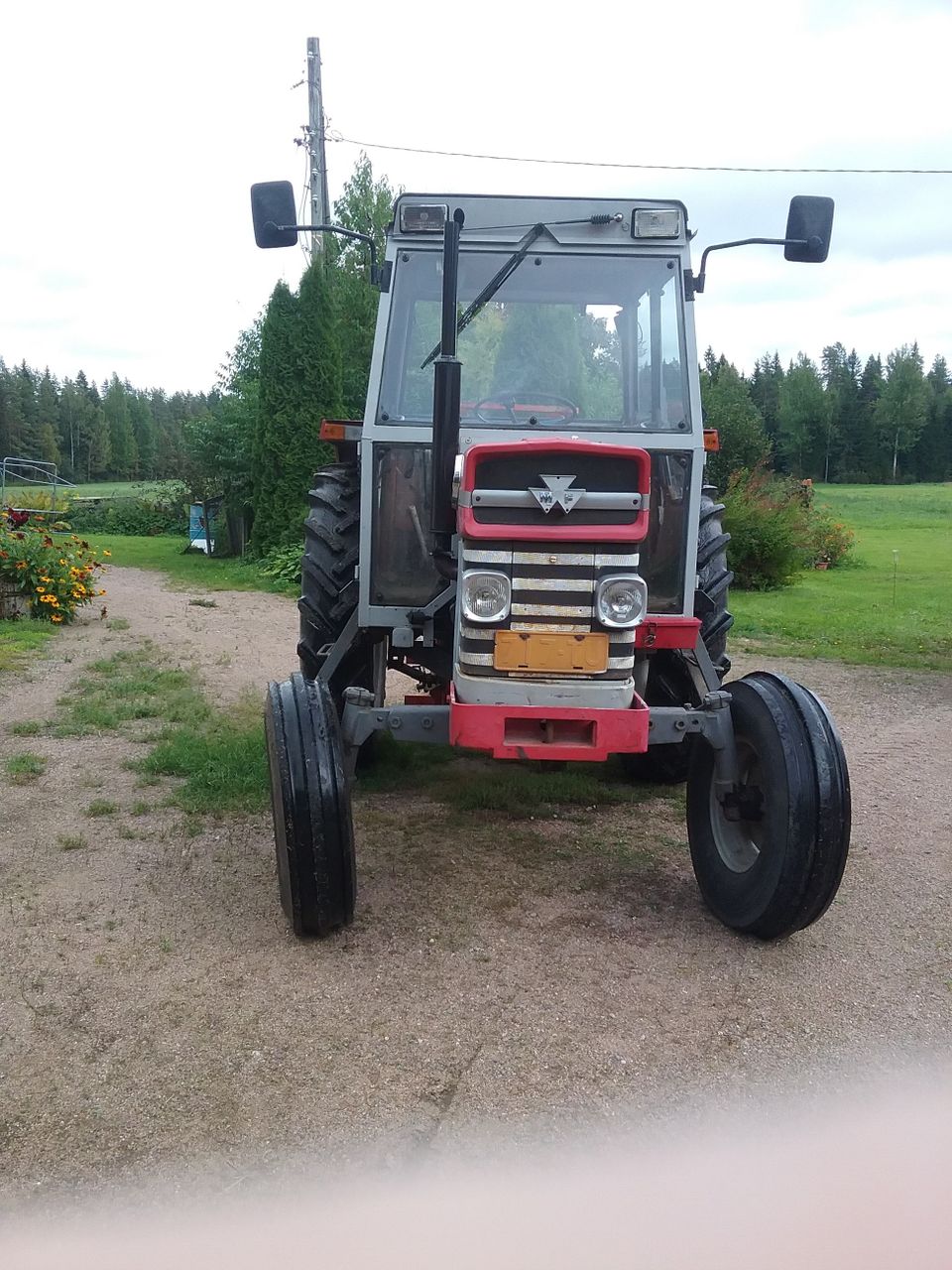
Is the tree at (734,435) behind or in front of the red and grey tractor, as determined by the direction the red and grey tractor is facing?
behind

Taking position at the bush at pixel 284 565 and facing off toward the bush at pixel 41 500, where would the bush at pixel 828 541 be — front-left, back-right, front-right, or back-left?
back-right

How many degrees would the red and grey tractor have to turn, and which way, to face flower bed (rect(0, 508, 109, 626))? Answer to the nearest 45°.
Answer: approximately 135° to its right

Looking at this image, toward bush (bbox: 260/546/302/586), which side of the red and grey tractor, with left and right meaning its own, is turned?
back

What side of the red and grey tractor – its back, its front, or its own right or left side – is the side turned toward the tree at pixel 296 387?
back

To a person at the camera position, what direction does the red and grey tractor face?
facing the viewer

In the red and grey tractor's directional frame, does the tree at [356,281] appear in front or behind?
behind

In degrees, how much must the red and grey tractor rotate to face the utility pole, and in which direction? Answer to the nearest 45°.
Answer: approximately 180°

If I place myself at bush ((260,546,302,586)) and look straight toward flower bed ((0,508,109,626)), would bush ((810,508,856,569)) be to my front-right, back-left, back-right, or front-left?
back-left

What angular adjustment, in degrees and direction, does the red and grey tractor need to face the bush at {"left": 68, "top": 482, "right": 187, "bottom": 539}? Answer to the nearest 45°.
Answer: approximately 135° to its right
